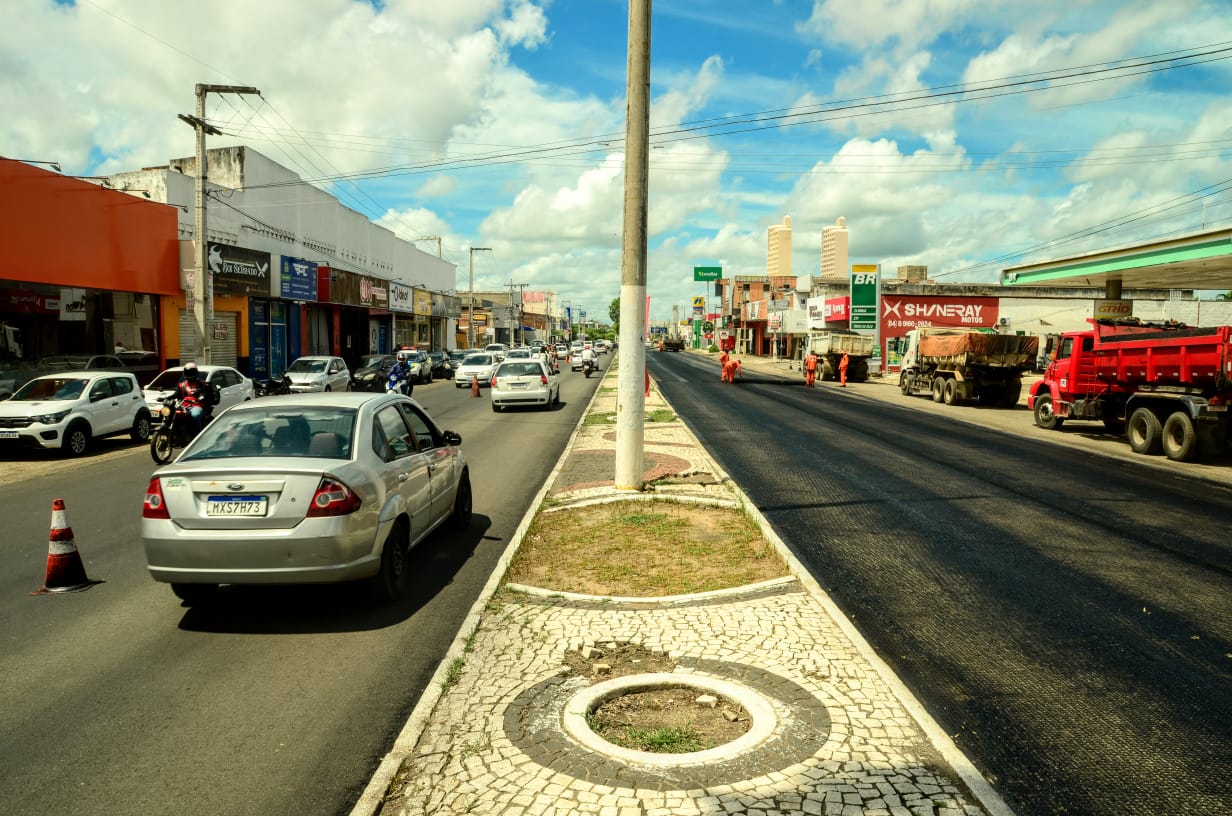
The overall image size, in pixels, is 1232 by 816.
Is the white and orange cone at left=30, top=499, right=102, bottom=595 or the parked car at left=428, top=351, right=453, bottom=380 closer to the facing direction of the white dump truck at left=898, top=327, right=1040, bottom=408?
the parked car

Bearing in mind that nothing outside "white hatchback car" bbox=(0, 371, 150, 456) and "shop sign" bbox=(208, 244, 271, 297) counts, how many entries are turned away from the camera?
0

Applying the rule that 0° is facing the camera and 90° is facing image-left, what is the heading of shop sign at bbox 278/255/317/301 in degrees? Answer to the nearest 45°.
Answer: approximately 315°

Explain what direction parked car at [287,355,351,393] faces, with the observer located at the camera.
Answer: facing the viewer and to the left of the viewer

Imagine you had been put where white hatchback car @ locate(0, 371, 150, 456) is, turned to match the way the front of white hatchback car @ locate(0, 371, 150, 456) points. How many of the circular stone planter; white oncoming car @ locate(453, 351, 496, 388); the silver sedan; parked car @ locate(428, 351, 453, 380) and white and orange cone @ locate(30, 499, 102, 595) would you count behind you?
2

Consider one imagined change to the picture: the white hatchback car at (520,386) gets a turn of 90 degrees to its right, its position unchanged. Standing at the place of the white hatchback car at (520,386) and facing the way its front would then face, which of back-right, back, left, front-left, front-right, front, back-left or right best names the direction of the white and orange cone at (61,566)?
right

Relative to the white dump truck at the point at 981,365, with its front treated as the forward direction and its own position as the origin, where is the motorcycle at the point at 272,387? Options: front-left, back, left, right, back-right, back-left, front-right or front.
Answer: left

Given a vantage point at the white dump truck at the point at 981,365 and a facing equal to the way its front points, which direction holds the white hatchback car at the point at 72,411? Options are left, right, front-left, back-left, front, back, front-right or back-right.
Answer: left

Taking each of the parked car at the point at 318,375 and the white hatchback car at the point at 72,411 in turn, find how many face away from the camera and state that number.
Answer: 0

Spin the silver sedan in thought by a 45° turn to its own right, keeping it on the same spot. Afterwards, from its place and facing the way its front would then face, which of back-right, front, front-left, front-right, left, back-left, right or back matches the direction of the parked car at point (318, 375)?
left

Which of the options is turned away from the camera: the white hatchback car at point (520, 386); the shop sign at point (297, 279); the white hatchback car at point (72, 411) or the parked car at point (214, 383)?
the white hatchback car at point (520, 386)

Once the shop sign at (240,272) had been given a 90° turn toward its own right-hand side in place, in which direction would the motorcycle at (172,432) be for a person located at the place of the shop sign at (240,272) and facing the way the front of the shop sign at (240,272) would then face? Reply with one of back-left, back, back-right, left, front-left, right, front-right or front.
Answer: front-left

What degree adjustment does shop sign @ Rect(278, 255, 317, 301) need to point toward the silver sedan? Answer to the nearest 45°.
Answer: approximately 45° to its right

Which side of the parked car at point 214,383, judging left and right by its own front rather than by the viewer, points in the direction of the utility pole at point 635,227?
left

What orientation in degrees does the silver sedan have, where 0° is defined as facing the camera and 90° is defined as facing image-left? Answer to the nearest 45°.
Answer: approximately 225°
